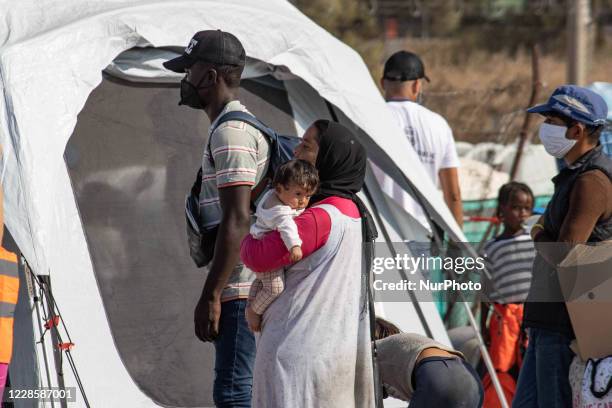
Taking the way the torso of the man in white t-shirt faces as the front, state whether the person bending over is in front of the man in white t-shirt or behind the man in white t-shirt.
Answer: behind
